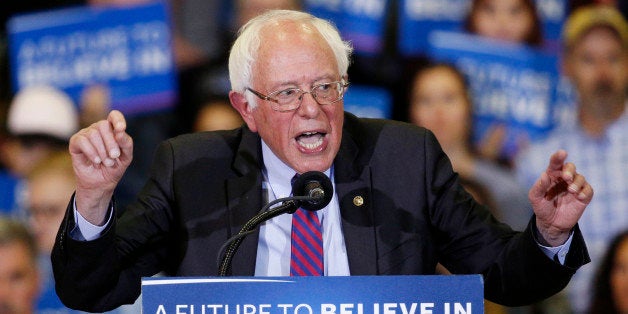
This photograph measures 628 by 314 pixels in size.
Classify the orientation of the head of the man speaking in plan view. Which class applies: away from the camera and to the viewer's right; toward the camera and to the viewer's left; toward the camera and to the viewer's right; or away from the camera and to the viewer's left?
toward the camera and to the viewer's right

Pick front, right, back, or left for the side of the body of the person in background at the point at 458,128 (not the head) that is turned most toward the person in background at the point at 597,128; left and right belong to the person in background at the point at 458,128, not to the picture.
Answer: left

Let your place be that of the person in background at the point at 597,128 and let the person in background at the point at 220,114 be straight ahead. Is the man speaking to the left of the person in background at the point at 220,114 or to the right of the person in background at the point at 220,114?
left

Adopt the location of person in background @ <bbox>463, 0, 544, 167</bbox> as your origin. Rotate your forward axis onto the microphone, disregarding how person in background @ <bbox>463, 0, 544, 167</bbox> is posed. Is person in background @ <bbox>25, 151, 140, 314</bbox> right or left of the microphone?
right

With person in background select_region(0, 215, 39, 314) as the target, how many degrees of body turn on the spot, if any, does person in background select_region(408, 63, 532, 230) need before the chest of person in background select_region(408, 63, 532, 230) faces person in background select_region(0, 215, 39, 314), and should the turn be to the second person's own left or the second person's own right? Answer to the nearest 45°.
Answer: approximately 90° to the second person's own right
